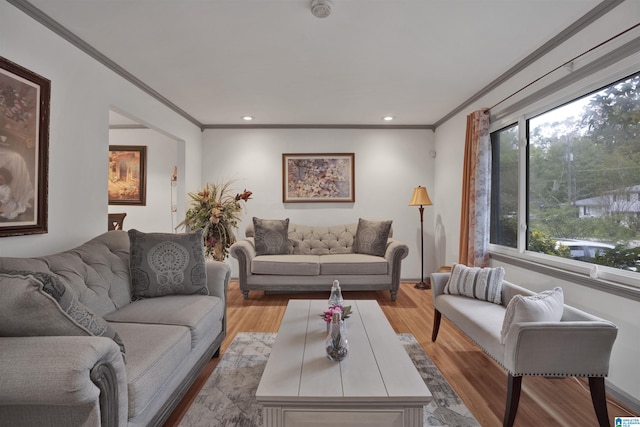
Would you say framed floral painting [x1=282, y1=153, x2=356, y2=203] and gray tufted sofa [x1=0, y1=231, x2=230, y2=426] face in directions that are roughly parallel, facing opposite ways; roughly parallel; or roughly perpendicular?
roughly perpendicular

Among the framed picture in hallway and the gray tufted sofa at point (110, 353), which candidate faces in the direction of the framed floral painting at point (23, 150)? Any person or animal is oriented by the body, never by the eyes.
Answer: the framed picture in hallway

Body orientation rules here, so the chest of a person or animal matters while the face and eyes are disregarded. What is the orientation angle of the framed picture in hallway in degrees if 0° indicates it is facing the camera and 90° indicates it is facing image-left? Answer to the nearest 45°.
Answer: approximately 0°

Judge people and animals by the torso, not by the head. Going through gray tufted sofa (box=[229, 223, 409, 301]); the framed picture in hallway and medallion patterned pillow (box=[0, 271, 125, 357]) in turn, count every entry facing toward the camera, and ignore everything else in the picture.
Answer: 2

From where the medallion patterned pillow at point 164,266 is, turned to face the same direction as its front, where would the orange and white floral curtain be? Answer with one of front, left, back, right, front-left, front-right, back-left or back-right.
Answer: left

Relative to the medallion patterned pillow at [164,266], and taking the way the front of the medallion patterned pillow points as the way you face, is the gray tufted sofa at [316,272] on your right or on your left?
on your left

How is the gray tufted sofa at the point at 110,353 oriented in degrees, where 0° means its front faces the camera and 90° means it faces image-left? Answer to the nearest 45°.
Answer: approximately 315°

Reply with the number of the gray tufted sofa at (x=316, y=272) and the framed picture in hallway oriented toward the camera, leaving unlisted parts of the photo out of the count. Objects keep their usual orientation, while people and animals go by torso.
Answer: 2

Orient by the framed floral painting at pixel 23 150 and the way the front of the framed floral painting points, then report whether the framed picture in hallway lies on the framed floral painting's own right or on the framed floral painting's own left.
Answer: on the framed floral painting's own left

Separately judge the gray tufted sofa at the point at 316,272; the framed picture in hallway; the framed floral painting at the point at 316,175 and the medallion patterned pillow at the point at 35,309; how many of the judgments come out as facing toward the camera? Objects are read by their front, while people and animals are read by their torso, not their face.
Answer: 3

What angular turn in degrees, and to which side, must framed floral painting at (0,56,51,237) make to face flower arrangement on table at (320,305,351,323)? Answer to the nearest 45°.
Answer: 0° — it already faces it

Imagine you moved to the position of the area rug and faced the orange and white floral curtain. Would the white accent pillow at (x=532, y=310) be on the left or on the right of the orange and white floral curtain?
right
